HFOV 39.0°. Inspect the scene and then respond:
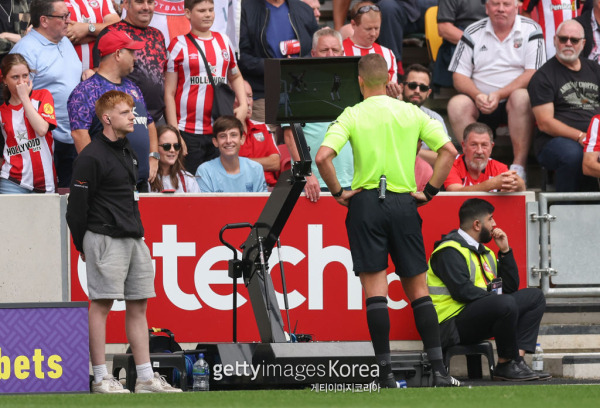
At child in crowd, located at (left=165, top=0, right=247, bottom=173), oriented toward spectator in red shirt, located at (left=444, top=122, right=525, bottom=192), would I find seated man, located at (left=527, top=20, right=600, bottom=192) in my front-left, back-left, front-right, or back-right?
front-left

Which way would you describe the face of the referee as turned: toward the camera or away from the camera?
away from the camera

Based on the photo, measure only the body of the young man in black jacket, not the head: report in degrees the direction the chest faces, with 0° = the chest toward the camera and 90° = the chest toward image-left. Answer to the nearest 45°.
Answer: approximately 315°

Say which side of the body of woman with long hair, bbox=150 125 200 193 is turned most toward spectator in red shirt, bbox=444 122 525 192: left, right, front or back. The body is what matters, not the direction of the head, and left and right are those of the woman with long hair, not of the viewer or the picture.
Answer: left

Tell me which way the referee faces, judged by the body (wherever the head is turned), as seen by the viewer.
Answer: away from the camera

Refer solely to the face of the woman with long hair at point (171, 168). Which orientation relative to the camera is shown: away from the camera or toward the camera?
toward the camera

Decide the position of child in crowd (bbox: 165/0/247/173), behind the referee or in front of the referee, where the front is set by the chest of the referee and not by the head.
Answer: in front

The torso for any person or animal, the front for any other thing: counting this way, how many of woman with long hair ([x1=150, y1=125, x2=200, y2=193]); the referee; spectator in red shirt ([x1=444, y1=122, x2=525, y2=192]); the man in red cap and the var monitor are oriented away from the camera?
1

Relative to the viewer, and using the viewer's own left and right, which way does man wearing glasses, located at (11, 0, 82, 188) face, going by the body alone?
facing the viewer and to the right of the viewer

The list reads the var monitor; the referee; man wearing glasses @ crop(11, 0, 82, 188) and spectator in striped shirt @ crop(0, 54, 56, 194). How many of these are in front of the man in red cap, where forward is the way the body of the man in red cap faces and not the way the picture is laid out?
2

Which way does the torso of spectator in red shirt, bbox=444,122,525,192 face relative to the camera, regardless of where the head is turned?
toward the camera

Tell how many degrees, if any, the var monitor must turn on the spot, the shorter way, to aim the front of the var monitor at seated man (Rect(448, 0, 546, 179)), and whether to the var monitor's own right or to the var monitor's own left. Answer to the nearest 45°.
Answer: approximately 135° to the var monitor's own left

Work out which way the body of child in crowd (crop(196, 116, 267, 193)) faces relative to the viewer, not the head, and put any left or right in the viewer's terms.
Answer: facing the viewer

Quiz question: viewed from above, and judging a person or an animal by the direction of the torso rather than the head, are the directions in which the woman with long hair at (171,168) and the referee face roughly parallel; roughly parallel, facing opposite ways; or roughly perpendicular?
roughly parallel, facing opposite ways
